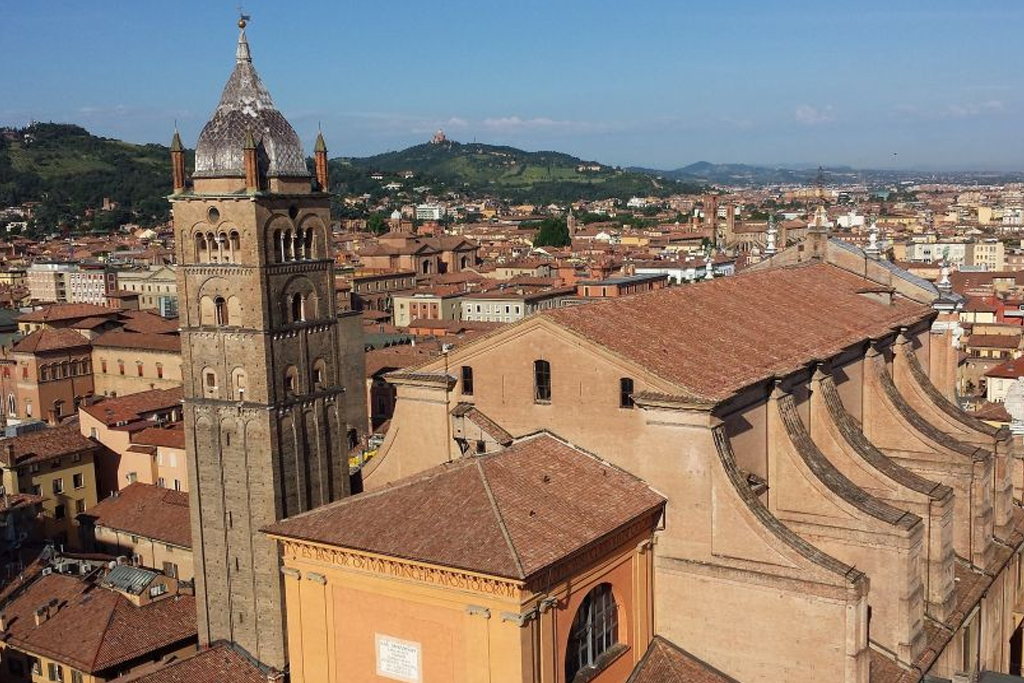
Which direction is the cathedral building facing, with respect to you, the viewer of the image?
facing away from the viewer and to the right of the viewer

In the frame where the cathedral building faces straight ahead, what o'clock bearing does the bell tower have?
The bell tower is roughly at 8 o'clock from the cathedral building.
